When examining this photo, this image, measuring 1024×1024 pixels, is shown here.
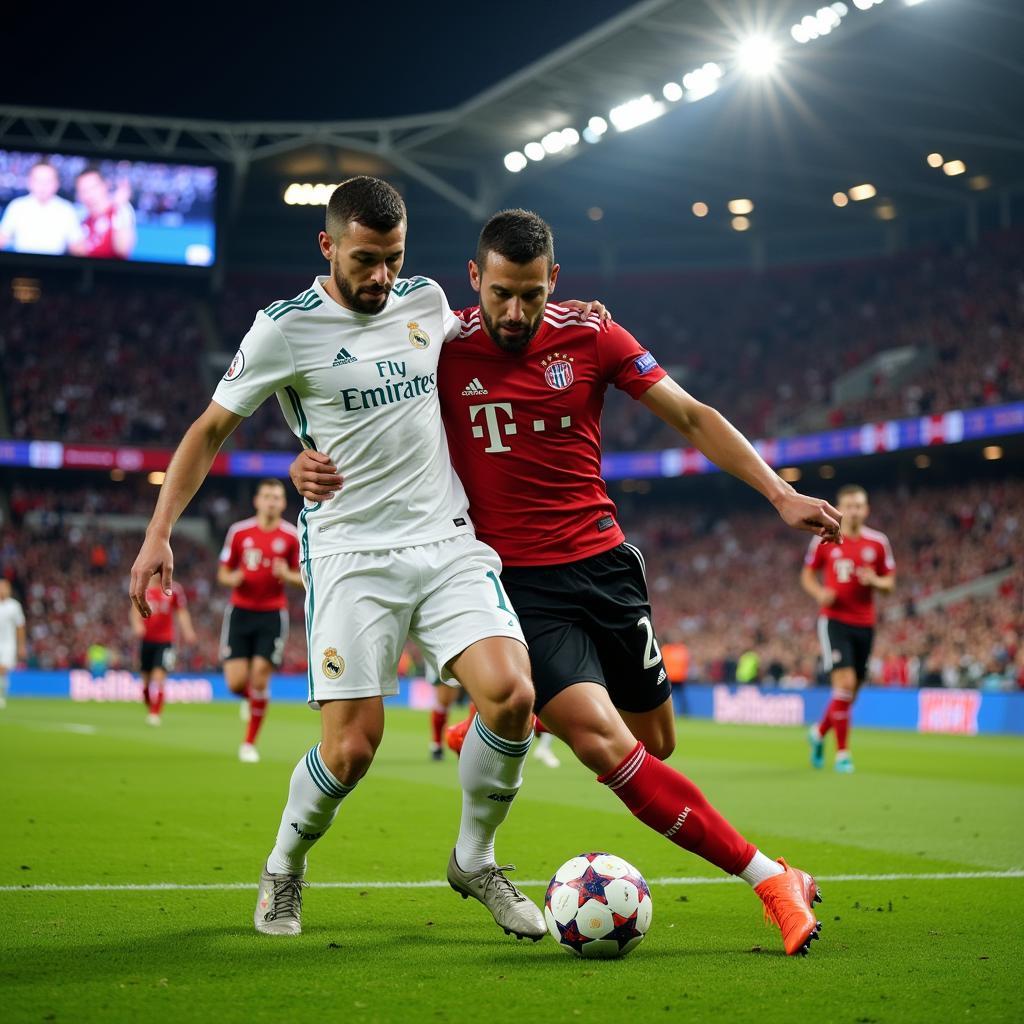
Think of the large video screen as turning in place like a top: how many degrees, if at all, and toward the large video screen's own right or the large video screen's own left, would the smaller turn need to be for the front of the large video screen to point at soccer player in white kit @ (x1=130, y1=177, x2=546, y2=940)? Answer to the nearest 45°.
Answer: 0° — it already faces them

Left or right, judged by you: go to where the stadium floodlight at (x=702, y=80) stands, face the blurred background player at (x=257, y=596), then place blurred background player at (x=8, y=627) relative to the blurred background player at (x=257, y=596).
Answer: right

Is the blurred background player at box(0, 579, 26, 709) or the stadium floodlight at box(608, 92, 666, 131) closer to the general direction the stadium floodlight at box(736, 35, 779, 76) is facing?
the blurred background player

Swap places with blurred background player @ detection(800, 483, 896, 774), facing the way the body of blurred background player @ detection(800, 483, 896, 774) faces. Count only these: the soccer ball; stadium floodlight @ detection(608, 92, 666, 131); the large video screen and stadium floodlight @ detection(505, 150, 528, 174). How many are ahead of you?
1

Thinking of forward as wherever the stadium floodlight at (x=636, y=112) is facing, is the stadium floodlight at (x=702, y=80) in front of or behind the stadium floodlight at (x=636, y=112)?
in front

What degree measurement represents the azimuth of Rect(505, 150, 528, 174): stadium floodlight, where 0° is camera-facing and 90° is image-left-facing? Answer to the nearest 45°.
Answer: approximately 0°

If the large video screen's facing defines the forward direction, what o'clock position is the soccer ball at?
The soccer ball is roughly at 12 o'clock from the large video screen.

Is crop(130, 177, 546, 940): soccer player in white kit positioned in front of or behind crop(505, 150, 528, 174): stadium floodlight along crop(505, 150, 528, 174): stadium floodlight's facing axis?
in front
